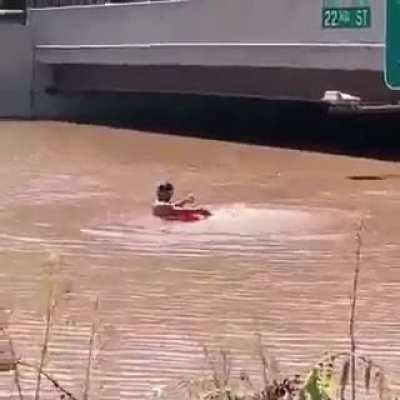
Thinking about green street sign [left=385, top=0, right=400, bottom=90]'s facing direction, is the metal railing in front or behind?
behind

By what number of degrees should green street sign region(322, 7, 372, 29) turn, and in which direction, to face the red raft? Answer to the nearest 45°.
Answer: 0° — it already faces it

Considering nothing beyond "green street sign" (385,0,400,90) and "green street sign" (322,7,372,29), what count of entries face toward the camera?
2

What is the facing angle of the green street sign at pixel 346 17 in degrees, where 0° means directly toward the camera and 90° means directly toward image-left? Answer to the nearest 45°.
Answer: approximately 0°
